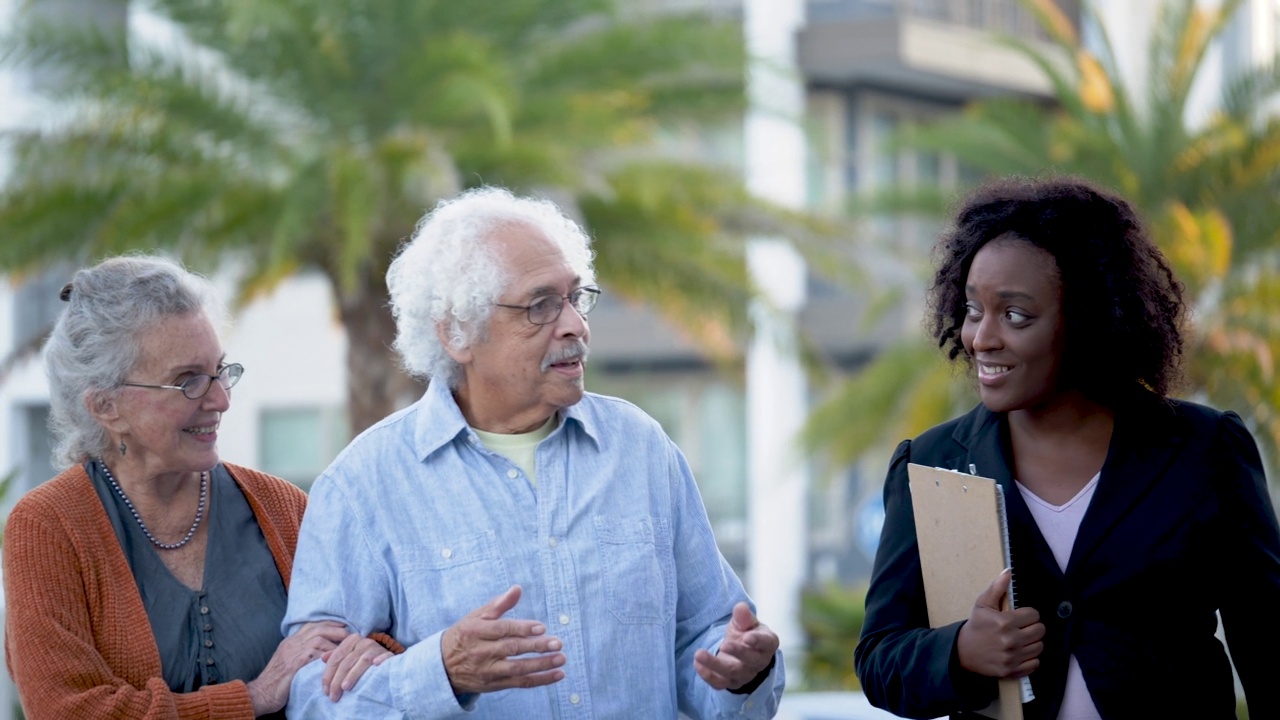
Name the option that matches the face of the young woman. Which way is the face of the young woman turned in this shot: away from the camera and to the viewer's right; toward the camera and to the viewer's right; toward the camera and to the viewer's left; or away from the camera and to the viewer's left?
toward the camera and to the viewer's left

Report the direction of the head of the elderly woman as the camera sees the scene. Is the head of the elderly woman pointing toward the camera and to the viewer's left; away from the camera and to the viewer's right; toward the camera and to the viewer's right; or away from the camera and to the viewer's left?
toward the camera and to the viewer's right

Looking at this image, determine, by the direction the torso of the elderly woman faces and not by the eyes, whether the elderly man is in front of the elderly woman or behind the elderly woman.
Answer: in front

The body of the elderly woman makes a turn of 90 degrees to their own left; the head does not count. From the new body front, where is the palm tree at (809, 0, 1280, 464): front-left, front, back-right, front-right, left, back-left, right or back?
front

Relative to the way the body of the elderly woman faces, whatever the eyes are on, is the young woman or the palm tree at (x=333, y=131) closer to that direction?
the young woman

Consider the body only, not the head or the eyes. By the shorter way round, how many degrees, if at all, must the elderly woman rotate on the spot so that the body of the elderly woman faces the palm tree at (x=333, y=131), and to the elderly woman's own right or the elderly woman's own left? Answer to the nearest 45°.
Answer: approximately 135° to the elderly woman's own left

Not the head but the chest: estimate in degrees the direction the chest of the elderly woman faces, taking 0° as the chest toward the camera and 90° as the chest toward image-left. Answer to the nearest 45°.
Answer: approximately 315°
